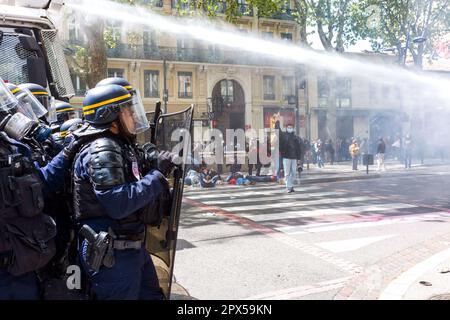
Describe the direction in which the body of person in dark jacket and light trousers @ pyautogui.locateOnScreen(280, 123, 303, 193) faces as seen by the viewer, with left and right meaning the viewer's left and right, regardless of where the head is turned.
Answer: facing the viewer

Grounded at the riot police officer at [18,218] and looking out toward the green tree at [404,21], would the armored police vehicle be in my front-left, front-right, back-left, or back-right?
front-left

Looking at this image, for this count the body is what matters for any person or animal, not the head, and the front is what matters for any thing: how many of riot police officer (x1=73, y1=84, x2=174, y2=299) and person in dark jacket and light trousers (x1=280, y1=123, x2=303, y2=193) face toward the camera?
1

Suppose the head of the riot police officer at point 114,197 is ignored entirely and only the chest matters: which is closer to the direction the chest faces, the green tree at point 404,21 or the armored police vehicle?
the green tree

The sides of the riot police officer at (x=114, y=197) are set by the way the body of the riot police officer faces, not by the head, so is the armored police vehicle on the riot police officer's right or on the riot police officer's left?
on the riot police officer's left

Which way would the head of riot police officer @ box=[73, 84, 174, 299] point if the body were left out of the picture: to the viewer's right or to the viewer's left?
to the viewer's right

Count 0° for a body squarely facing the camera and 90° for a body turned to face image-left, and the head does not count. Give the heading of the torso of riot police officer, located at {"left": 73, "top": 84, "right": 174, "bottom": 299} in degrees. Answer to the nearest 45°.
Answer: approximately 270°

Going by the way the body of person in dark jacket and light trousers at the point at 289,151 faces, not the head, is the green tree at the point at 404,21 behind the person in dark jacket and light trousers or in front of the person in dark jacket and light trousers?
behind

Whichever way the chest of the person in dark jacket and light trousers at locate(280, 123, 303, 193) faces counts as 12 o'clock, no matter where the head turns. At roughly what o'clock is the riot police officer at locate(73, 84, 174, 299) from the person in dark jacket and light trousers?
The riot police officer is roughly at 12 o'clock from the person in dark jacket and light trousers.

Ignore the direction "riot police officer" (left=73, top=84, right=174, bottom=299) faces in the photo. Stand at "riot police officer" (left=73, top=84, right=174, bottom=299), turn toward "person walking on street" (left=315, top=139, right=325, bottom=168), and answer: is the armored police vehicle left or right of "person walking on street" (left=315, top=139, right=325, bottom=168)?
left

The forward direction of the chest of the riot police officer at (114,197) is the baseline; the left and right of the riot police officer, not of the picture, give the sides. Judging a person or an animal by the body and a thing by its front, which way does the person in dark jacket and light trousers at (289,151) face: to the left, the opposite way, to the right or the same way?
to the right

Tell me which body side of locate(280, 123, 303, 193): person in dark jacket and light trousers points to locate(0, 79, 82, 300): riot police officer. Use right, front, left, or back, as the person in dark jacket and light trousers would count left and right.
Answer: front
